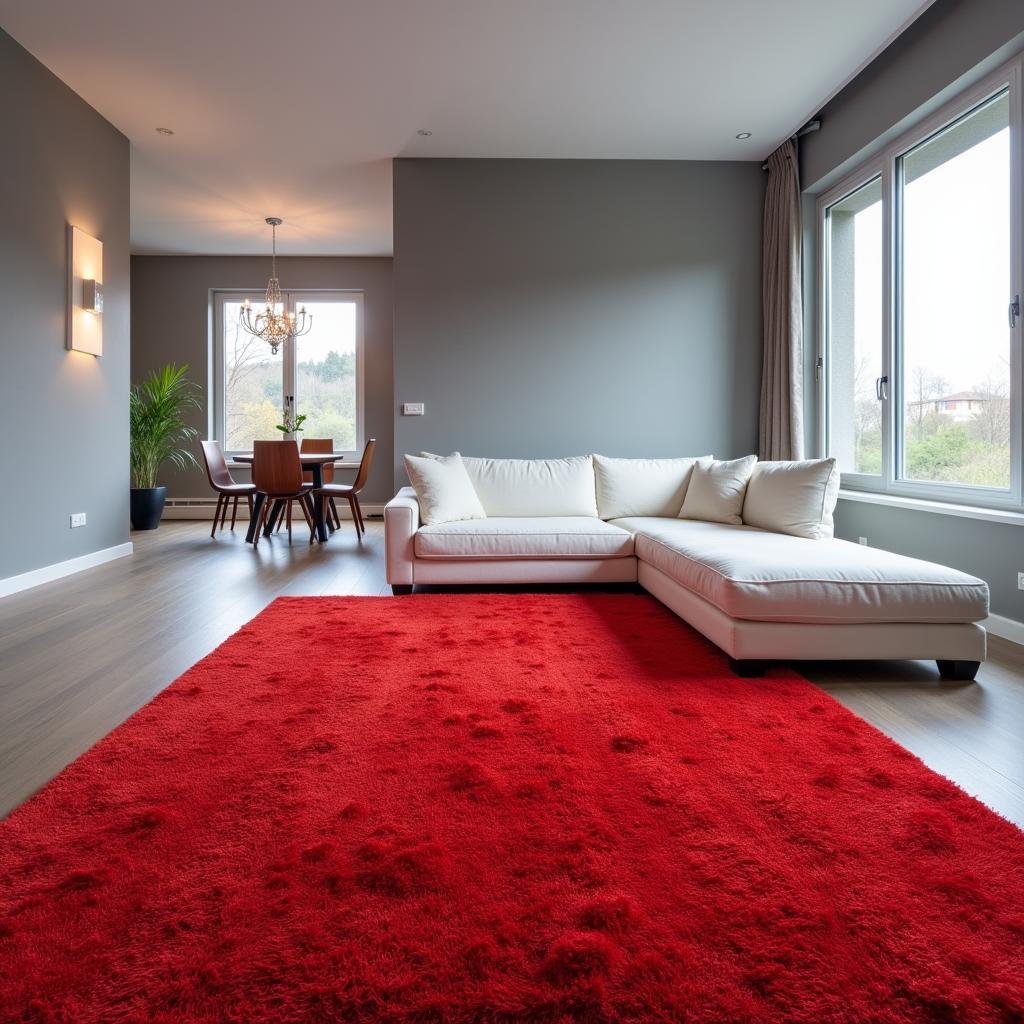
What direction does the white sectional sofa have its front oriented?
toward the camera

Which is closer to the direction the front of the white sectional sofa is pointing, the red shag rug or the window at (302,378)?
the red shag rug

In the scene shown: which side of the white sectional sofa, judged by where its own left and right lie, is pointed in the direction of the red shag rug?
front
